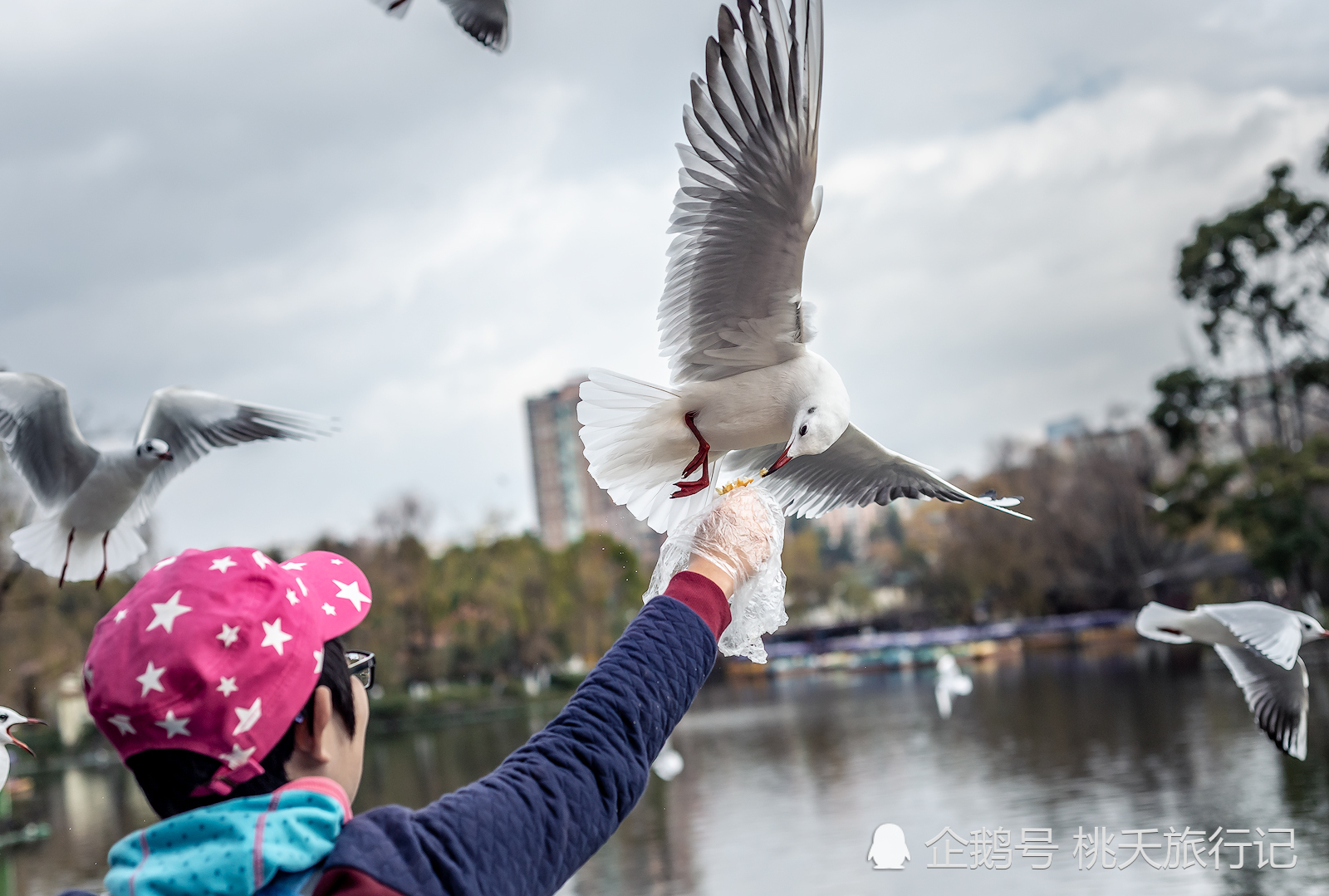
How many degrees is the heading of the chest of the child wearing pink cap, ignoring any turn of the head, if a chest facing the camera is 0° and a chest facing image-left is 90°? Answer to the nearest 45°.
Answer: approximately 225°

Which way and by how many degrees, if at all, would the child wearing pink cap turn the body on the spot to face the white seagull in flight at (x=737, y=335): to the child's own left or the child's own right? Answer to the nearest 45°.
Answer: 0° — they already face it

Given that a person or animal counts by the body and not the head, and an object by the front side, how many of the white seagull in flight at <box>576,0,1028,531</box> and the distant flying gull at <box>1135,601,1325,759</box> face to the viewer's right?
2

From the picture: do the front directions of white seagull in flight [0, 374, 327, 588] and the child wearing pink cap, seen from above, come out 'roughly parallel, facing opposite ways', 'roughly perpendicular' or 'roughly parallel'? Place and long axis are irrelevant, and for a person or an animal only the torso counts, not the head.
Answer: roughly perpendicular

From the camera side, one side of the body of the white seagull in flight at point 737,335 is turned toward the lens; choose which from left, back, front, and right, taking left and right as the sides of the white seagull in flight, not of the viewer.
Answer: right

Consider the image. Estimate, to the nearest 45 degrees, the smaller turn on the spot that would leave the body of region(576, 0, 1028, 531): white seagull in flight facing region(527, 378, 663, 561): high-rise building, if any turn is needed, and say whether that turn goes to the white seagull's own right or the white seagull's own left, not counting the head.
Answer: approximately 90° to the white seagull's own left

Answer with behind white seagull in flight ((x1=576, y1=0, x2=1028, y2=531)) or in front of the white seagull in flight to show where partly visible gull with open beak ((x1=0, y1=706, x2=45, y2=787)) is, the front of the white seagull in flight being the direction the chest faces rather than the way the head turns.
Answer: behind

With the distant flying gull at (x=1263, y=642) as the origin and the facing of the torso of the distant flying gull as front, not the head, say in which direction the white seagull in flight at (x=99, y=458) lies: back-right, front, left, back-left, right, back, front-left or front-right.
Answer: back-right

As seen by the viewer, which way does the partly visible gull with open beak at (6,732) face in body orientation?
to the viewer's right

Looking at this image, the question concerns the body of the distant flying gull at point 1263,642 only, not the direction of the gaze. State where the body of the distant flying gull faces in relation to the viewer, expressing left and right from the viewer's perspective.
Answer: facing to the right of the viewer

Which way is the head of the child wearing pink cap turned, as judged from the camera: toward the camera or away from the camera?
away from the camera
